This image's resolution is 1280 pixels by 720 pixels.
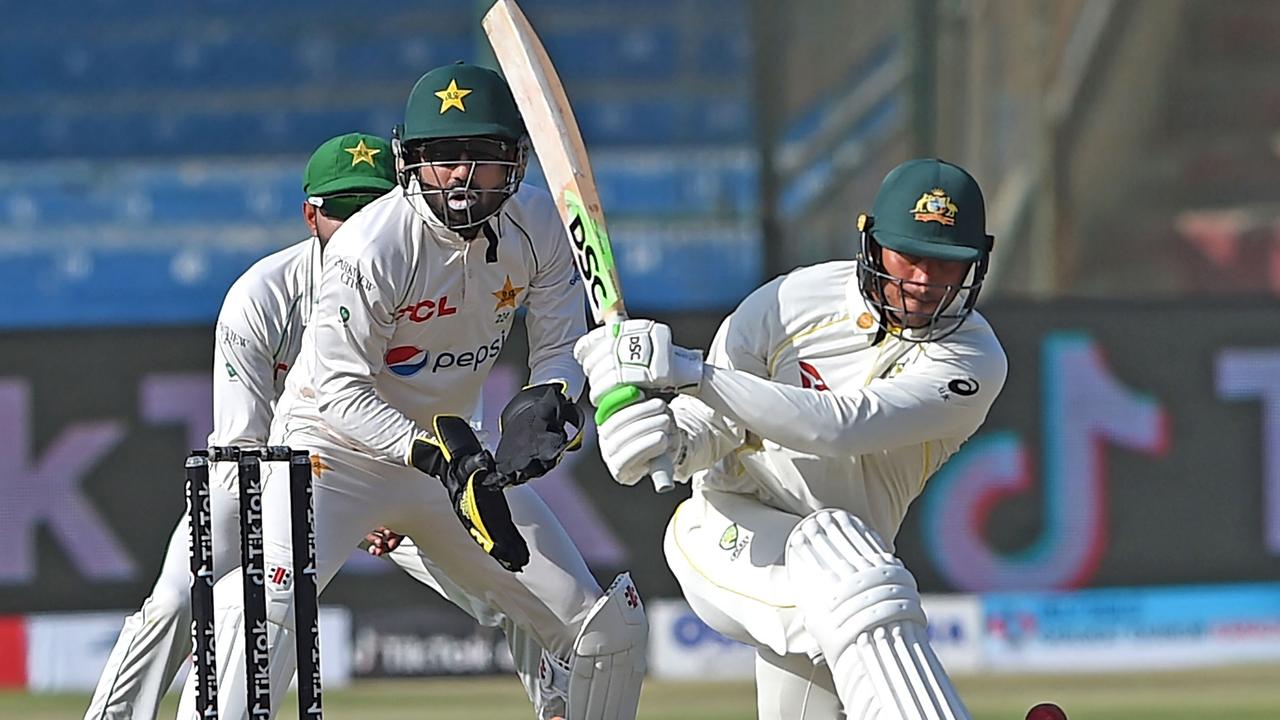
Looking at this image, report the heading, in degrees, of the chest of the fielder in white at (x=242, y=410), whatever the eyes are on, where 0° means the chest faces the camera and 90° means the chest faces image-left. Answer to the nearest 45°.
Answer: approximately 315°

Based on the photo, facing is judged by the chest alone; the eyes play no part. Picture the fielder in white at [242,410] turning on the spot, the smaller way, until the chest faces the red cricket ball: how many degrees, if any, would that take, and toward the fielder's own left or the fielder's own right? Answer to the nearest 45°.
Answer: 0° — they already face it

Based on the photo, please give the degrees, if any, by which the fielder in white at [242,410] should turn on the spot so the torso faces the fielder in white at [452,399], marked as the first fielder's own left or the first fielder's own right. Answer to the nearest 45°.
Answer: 0° — they already face them
